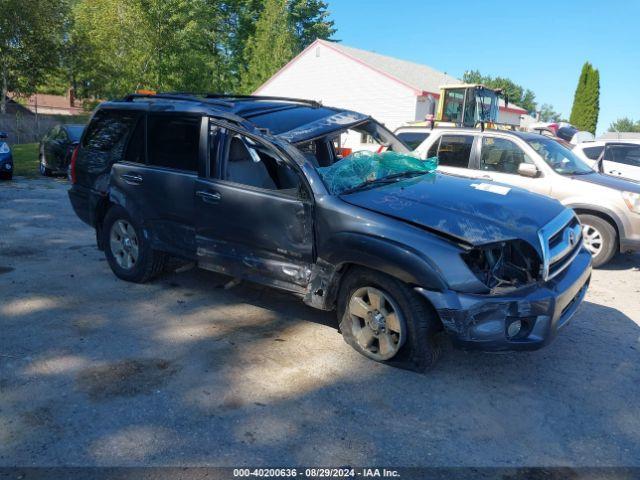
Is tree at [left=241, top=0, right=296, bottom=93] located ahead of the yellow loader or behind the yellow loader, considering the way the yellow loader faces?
behind

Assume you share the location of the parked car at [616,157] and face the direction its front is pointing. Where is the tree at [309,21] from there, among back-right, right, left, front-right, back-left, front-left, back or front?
back

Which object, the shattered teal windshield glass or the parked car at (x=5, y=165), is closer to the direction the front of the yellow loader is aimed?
the shattered teal windshield glass

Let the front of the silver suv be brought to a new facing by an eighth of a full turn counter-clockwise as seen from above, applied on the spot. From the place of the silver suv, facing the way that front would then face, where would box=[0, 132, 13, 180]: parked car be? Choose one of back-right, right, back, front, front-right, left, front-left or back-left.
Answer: back

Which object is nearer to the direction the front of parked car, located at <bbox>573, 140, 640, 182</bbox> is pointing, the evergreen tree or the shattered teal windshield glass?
the shattered teal windshield glass

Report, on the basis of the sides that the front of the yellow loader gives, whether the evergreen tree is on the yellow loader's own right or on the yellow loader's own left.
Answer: on the yellow loader's own left

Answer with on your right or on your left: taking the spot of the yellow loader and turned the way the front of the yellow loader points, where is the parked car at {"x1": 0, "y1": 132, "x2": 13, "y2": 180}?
on your right

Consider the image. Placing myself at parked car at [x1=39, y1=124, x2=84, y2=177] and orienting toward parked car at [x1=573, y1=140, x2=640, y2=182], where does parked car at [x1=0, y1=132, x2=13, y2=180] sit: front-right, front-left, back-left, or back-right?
back-right

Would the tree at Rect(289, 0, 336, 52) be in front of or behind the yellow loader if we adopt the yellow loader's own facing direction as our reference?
behind

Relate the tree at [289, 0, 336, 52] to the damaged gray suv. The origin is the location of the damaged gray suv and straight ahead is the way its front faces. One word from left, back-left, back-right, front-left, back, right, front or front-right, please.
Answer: back-left

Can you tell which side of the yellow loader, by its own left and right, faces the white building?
back

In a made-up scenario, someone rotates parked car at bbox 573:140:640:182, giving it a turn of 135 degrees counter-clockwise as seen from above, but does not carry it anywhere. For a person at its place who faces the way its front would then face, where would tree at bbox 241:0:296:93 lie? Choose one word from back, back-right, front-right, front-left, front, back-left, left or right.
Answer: front-left
